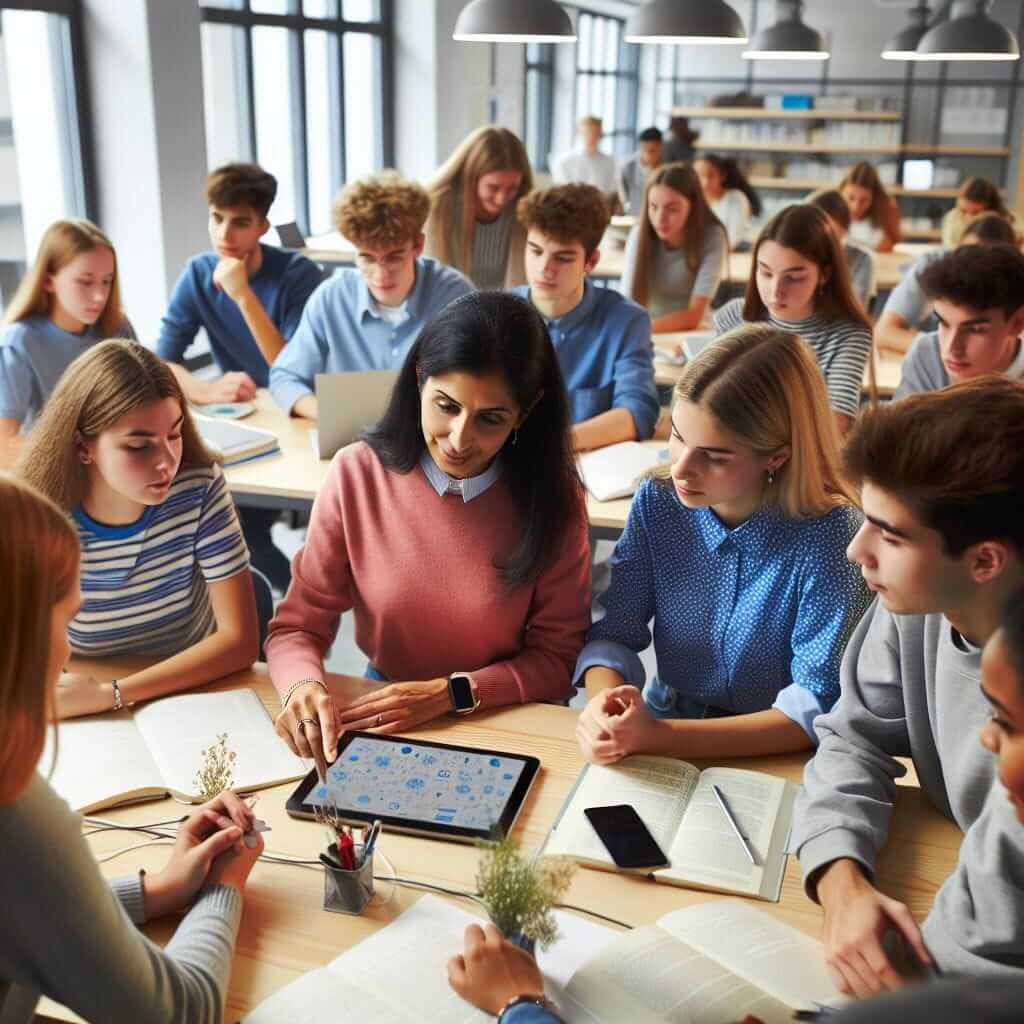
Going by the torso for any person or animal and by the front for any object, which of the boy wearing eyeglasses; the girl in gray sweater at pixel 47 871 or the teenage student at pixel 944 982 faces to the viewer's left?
the teenage student

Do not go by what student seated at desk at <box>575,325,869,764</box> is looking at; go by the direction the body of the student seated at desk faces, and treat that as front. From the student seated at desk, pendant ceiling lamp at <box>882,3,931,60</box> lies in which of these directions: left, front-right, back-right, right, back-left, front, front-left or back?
back-right

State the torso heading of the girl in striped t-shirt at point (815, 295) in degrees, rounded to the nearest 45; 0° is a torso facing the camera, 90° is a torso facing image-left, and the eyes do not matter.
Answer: approximately 45°

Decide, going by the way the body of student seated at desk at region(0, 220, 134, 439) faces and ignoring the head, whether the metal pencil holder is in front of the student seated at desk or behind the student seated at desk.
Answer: in front

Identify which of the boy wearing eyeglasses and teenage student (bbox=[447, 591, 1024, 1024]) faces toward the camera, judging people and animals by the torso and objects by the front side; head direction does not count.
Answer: the boy wearing eyeglasses

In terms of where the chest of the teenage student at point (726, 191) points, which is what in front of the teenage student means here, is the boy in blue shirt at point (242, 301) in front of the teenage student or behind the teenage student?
in front

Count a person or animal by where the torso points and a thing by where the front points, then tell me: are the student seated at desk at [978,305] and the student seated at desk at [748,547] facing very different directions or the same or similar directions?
same or similar directions

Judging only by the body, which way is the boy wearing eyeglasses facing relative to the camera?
toward the camera

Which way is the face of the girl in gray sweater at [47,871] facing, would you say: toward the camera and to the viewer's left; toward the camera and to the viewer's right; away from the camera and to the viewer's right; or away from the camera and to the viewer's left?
away from the camera and to the viewer's right

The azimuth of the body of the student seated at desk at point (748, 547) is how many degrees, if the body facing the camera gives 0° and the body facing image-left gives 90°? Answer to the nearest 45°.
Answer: approximately 45°

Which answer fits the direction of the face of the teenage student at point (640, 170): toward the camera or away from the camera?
toward the camera

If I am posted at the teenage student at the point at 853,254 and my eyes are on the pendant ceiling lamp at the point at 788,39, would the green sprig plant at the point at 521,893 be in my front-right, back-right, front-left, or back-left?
back-left

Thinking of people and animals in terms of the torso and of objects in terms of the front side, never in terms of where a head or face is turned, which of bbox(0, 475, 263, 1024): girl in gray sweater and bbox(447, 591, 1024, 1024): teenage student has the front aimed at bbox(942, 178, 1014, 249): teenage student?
the girl in gray sweater

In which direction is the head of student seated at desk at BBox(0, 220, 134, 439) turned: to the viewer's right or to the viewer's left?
to the viewer's right

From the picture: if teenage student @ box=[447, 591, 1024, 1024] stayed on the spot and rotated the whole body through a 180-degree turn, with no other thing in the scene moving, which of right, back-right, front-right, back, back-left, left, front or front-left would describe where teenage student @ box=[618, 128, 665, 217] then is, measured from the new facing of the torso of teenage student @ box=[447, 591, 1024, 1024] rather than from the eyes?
left

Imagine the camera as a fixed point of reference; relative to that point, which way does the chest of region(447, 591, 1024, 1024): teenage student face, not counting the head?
to the viewer's left

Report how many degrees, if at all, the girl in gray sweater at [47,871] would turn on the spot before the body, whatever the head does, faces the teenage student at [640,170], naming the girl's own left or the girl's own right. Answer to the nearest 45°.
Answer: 0° — they already face them

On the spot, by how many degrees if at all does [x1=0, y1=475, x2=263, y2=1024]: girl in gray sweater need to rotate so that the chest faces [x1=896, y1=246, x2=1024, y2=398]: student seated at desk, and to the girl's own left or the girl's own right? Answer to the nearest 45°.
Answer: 0° — they already face them
